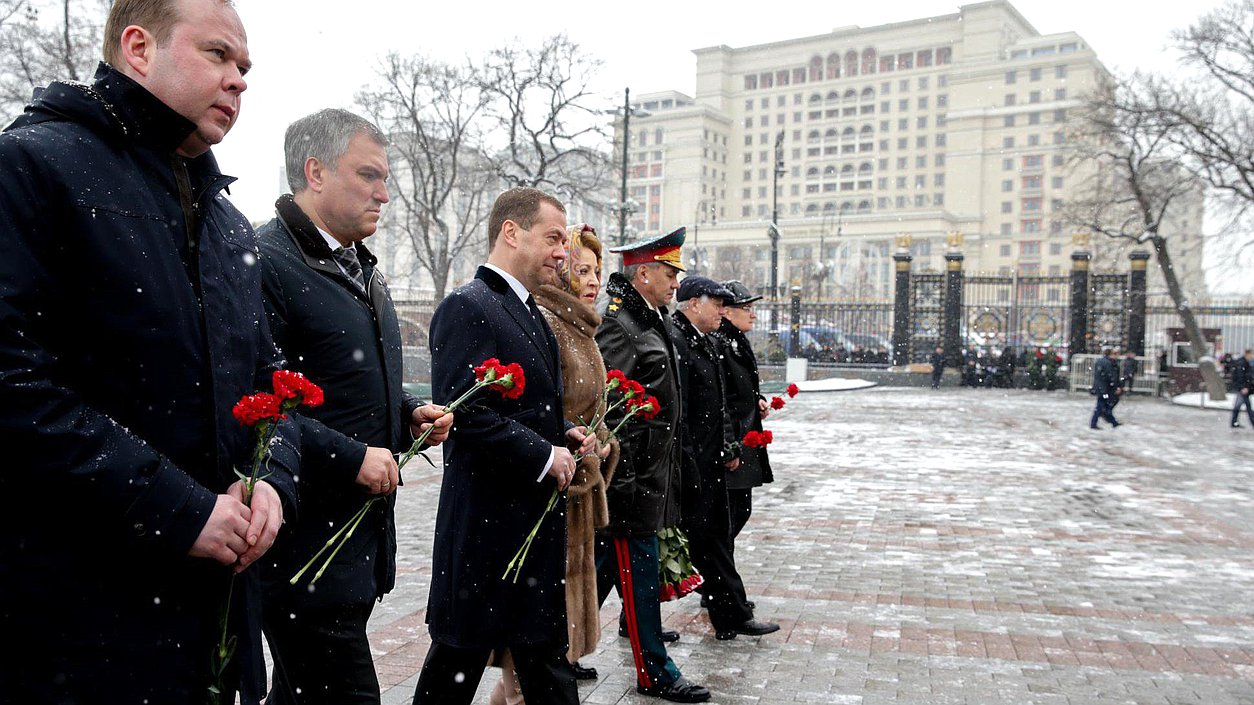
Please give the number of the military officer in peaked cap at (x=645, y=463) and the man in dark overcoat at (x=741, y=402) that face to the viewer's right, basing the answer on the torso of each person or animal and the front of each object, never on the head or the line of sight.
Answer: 2

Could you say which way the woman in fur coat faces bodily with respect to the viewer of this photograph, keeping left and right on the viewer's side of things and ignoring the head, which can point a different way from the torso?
facing to the right of the viewer

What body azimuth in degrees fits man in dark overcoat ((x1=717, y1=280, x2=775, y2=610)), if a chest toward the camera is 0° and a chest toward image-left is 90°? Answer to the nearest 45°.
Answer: approximately 270°

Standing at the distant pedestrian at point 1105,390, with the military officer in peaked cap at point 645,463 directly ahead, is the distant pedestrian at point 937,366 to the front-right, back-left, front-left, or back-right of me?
back-right

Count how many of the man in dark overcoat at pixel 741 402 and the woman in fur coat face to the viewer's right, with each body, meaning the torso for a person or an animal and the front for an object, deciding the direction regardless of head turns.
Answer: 2

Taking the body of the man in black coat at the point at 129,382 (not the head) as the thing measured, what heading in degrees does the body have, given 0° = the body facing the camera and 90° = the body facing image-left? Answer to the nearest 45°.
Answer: approximately 315°

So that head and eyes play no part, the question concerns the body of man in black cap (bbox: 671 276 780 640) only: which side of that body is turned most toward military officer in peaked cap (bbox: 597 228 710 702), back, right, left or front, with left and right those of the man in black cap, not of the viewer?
right

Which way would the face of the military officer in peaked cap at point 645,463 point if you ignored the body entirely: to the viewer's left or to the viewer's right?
to the viewer's right

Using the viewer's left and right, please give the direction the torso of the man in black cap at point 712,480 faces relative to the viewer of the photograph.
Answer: facing to the right of the viewer

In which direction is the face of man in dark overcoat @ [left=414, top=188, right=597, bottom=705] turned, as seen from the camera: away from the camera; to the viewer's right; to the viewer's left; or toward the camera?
to the viewer's right

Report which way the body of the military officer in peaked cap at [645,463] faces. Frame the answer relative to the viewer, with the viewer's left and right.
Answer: facing to the right of the viewer

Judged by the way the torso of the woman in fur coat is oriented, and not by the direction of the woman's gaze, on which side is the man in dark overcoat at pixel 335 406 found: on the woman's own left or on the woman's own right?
on the woman's own right

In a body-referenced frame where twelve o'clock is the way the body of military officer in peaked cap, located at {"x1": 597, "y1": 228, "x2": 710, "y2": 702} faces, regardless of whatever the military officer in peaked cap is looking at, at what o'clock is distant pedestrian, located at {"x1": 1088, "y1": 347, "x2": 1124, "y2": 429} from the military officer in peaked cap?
The distant pedestrian is roughly at 10 o'clock from the military officer in peaked cap.
